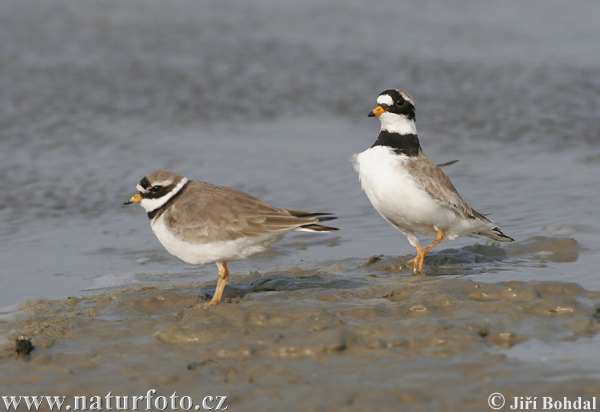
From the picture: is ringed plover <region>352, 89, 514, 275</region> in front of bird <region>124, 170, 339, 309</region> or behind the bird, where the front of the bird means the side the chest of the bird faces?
behind

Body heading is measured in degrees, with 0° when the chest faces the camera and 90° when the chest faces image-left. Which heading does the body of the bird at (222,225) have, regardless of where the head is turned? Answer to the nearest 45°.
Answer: approximately 90°

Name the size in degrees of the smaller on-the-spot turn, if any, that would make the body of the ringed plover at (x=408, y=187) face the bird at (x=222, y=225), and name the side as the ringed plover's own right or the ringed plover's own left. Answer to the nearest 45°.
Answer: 0° — it already faces it

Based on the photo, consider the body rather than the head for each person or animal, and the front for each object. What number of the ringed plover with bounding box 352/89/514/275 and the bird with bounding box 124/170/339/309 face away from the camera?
0

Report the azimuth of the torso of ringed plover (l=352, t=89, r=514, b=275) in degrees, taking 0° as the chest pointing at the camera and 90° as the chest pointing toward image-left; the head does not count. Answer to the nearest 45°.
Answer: approximately 45°
